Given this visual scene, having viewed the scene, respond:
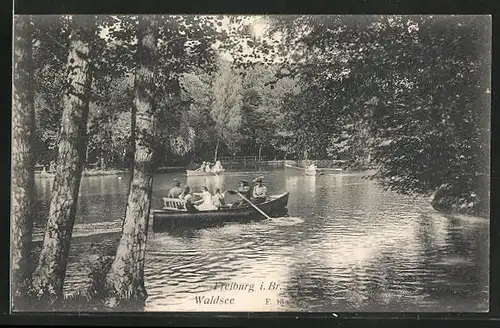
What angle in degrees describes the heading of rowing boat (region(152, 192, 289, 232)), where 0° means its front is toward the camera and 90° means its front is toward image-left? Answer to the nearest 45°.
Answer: approximately 270°

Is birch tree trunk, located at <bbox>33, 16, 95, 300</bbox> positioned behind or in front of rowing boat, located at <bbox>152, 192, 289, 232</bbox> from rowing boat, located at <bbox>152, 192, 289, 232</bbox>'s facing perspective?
behind
